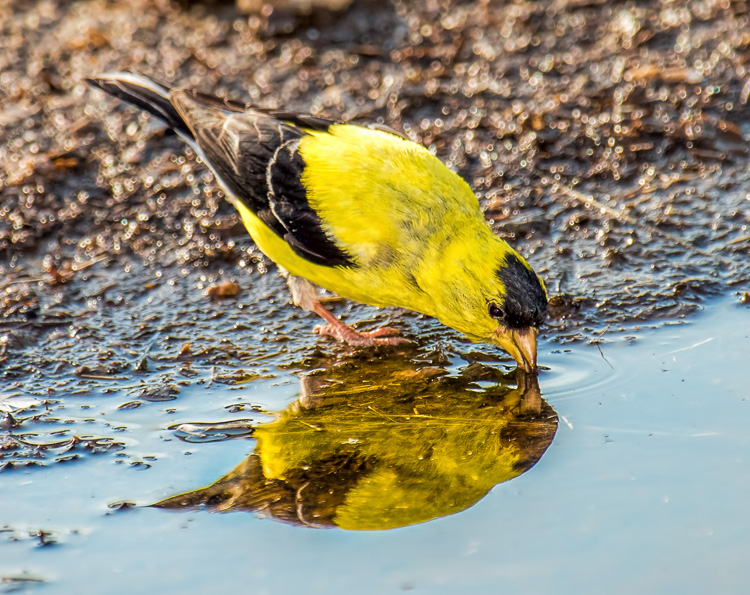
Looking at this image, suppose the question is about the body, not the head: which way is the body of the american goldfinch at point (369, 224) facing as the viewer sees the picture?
to the viewer's right
